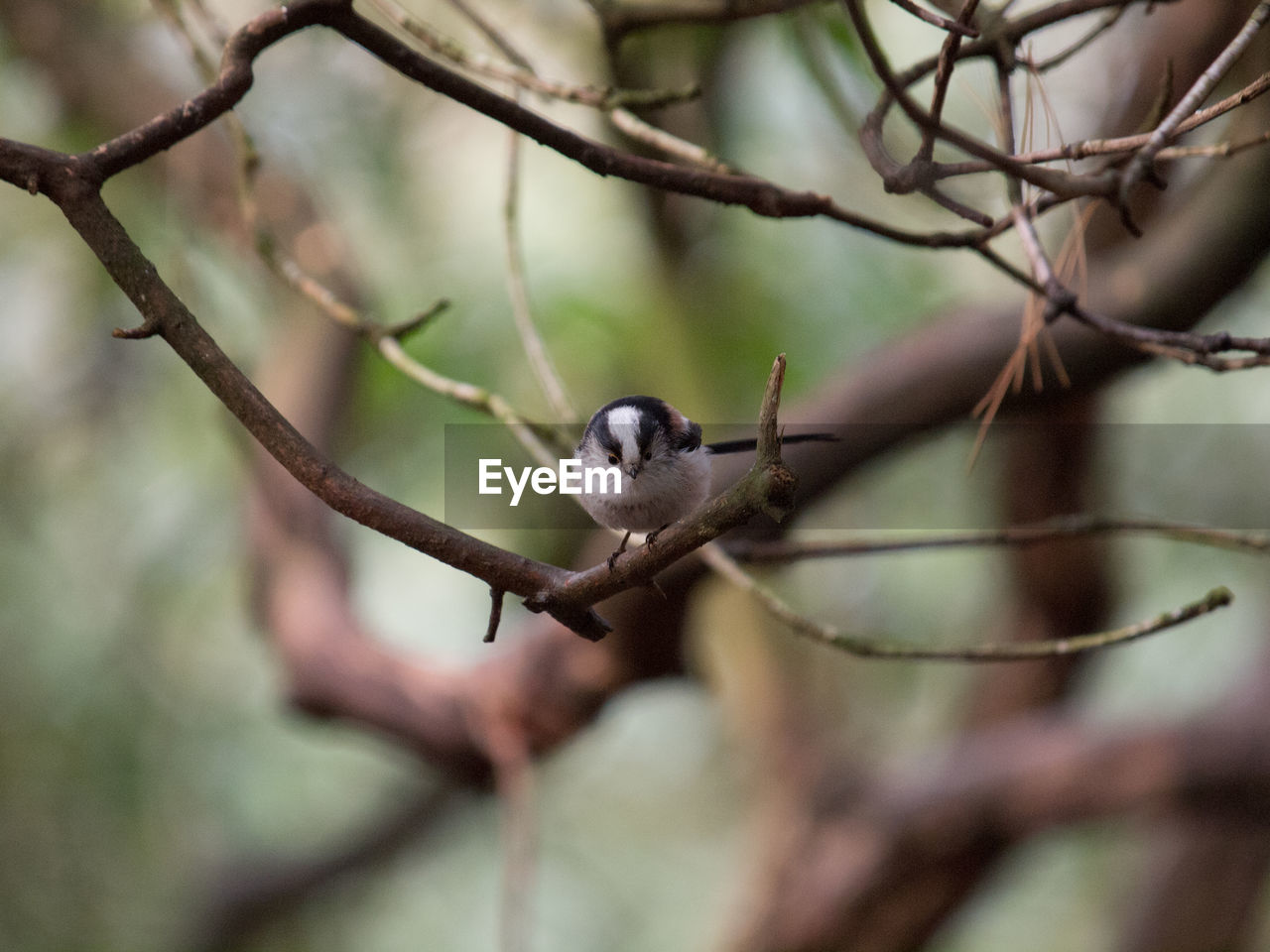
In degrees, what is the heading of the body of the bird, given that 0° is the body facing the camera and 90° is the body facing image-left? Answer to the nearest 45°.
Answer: approximately 45°
